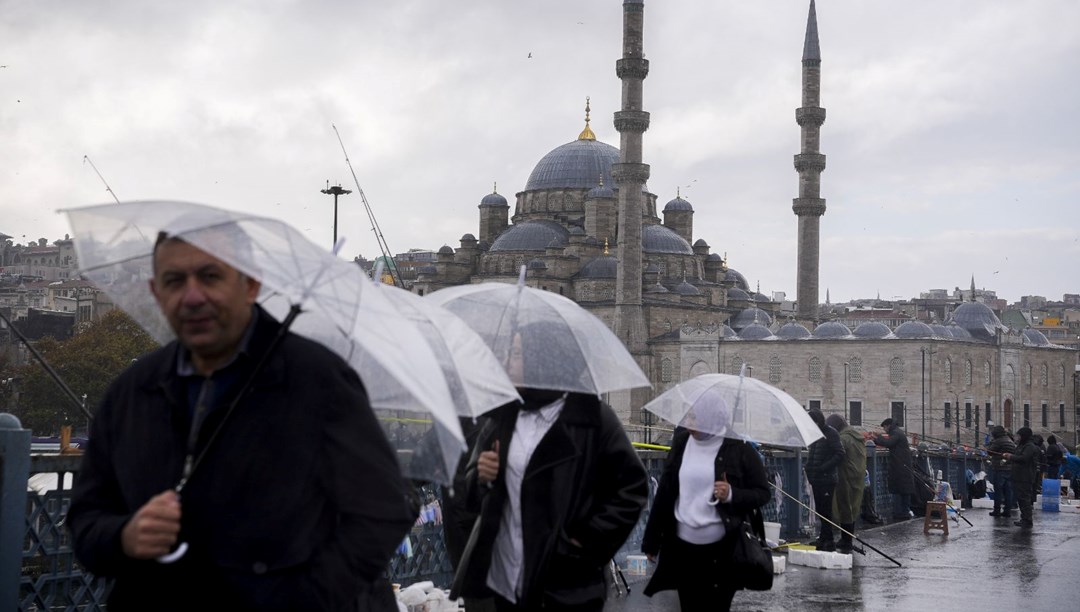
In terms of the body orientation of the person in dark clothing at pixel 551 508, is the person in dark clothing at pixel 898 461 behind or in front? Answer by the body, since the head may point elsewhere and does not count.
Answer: behind

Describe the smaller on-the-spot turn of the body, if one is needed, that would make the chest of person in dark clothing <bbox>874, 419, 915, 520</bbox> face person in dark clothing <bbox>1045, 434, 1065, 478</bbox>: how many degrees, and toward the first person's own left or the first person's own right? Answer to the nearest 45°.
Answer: approximately 90° to the first person's own right

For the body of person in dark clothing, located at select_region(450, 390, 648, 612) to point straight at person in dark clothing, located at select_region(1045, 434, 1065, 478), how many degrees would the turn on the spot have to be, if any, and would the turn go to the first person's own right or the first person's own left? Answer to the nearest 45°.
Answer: approximately 180°

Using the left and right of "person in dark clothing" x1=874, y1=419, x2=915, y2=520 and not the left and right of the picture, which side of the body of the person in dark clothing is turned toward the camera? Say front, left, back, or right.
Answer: left

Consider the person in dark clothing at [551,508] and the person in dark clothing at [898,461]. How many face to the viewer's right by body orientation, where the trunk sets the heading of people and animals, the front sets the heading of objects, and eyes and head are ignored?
0

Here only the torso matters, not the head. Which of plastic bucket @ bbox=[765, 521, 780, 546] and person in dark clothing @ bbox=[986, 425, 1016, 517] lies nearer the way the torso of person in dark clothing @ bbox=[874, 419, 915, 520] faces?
the plastic bucket

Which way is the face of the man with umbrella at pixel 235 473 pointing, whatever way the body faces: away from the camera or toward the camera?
toward the camera

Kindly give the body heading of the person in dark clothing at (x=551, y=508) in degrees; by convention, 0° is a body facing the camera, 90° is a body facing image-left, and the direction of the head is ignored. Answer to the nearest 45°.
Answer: approximately 45°

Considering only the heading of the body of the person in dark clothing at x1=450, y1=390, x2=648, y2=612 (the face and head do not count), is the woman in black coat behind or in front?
behind

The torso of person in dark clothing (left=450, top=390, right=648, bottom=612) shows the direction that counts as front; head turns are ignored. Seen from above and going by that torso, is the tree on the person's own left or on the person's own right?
on the person's own right
